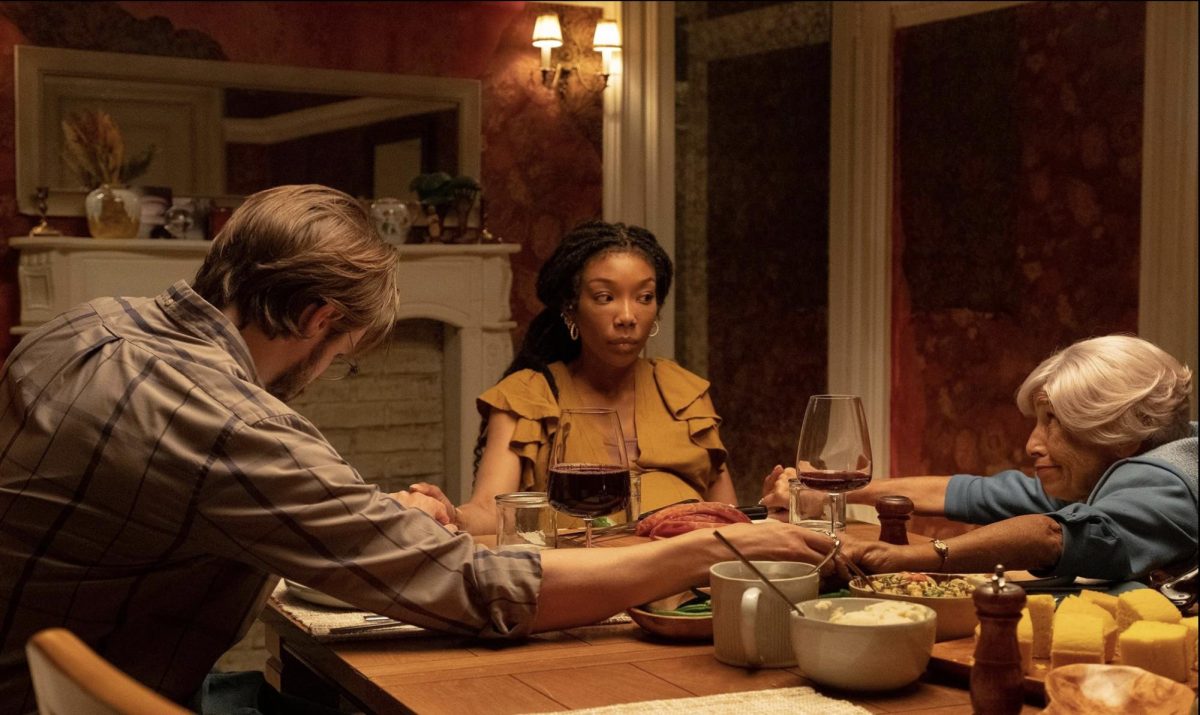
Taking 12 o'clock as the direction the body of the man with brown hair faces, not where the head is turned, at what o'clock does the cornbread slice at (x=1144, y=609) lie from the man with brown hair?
The cornbread slice is roughly at 2 o'clock from the man with brown hair.

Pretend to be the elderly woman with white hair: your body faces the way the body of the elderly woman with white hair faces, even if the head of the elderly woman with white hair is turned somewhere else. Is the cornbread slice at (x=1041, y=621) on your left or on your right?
on your left

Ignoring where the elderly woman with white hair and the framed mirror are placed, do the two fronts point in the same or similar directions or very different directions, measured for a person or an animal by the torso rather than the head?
very different directions

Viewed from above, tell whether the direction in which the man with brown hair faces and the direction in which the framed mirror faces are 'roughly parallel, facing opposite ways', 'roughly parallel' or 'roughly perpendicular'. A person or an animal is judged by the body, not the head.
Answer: roughly perpendicular

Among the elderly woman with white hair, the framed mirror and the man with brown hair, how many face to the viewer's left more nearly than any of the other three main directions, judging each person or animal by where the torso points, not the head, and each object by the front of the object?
1

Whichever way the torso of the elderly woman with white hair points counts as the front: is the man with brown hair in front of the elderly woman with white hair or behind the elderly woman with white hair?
in front

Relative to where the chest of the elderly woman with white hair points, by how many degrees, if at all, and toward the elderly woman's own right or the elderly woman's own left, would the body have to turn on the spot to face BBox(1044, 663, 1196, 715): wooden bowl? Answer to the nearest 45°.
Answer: approximately 90° to the elderly woman's own left

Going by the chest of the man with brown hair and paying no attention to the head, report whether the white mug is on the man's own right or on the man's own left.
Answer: on the man's own right

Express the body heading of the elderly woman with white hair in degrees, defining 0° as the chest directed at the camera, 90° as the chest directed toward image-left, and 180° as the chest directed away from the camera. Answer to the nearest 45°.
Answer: approximately 90°

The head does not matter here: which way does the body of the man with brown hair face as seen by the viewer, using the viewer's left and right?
facing away from the viewer and to the right of the viewer

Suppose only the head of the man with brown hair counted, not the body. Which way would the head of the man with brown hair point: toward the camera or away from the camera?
away from the camera

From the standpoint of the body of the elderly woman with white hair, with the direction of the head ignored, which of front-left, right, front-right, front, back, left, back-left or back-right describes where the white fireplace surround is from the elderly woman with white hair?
front-right
